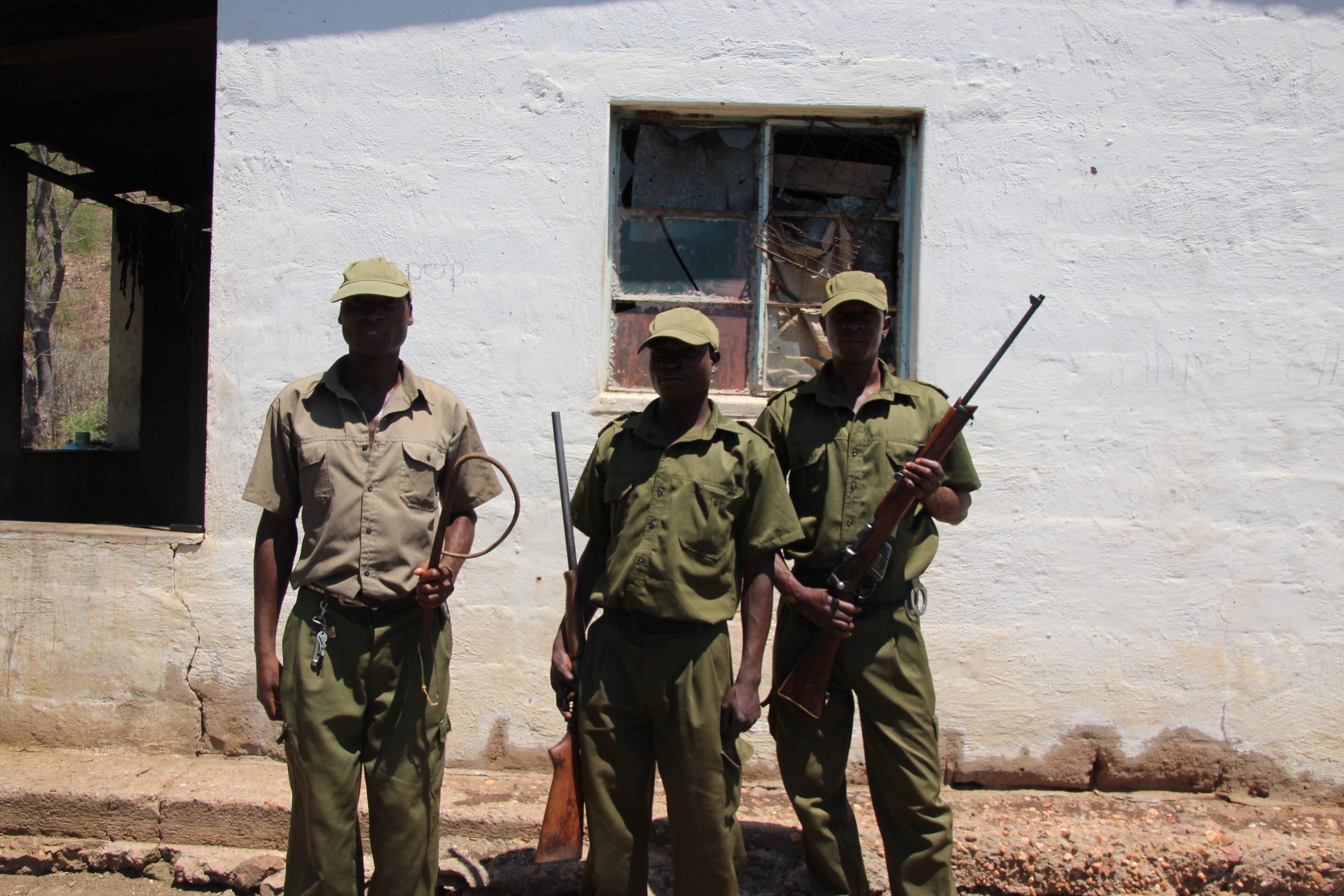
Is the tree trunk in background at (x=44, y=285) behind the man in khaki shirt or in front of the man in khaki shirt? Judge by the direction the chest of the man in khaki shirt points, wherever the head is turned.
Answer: behind

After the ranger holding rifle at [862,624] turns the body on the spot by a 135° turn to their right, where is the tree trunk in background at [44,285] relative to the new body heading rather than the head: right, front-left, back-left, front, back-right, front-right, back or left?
front

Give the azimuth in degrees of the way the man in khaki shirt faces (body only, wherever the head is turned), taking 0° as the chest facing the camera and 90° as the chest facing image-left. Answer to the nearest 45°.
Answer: approximately 0°

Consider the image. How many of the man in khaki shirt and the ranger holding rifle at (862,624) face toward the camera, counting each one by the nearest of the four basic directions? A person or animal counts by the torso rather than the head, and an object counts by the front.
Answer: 2

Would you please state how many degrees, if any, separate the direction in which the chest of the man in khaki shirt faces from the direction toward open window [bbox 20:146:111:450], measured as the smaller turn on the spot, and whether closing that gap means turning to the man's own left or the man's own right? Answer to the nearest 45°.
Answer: approximately 180°

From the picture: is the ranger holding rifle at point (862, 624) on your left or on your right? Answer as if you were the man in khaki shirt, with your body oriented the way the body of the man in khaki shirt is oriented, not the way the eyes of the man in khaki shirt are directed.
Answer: on your left

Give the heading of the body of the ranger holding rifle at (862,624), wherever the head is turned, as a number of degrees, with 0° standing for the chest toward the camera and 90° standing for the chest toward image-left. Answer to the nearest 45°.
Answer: approximately 0°

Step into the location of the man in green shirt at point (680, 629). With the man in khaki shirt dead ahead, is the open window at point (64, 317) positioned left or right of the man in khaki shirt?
right

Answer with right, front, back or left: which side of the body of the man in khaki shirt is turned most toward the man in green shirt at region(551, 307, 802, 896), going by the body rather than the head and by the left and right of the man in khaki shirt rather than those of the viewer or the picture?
left

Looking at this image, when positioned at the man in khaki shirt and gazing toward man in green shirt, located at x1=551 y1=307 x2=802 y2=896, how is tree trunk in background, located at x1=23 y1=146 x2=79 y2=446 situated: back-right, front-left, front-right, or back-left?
back-left
